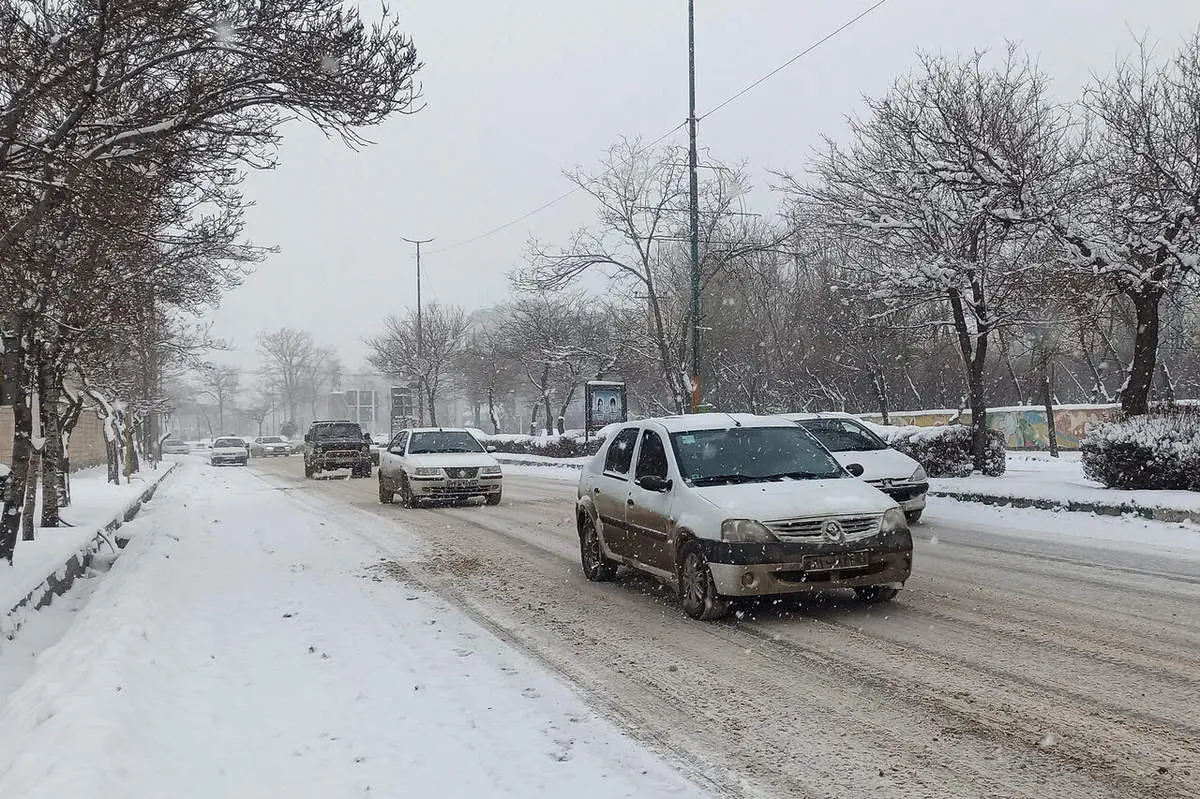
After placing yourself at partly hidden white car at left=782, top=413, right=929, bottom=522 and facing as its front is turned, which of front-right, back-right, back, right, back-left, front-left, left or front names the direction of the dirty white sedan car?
front-right

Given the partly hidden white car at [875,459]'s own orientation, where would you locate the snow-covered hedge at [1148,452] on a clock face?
The snow-covered hedge is roughly at 10 o'clock from the partly hidden white car.

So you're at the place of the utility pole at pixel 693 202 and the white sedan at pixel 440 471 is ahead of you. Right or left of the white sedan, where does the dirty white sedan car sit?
left

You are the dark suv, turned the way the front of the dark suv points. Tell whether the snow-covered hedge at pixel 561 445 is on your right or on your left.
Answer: on your left

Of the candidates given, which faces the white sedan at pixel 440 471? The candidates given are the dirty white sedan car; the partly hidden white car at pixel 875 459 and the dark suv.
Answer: the dark suv

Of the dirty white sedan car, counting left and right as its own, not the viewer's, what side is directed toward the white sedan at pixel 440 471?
back

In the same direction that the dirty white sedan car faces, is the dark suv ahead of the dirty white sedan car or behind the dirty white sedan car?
behind

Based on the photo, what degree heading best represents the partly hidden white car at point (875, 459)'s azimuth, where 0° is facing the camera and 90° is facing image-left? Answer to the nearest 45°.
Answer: approximately 315°

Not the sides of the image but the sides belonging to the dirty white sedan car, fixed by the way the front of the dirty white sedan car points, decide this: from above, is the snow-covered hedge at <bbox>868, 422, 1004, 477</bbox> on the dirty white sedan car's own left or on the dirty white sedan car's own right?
on the dirty white sedan car's own left
